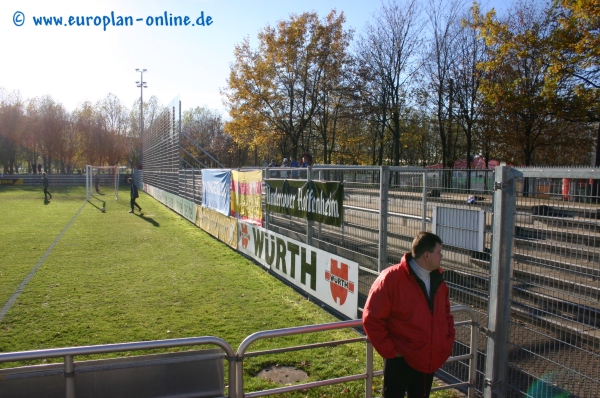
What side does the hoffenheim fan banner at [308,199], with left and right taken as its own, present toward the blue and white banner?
right

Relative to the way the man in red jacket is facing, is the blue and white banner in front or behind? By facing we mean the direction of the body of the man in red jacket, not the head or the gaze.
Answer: behind

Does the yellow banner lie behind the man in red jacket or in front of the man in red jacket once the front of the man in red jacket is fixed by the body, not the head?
behind

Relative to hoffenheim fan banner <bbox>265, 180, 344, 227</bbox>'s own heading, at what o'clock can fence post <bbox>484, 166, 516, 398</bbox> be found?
The fence post is roughly at 10 o'clock from the hoffenheim fan banner.

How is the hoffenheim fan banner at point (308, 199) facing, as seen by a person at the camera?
facing the viewer and to the left of the viewer

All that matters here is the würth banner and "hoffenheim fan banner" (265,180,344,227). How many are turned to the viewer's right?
0

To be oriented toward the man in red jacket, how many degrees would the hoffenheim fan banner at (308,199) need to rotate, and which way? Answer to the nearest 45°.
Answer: approximately 45° to its left

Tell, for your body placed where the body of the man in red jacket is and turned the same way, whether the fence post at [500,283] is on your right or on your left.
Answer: on your left
